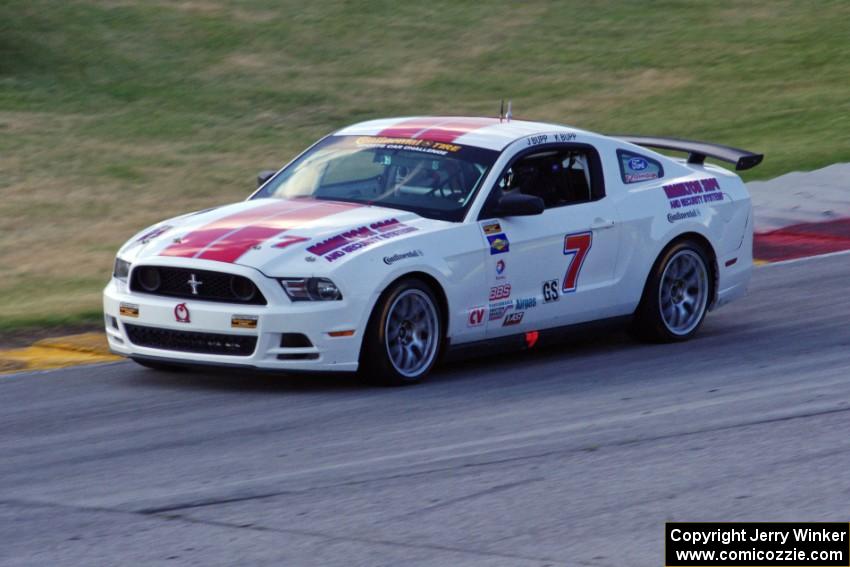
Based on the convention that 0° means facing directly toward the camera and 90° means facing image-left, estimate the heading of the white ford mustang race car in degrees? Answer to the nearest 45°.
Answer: approximately 45°
